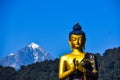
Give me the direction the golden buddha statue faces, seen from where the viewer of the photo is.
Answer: facing the viewer
